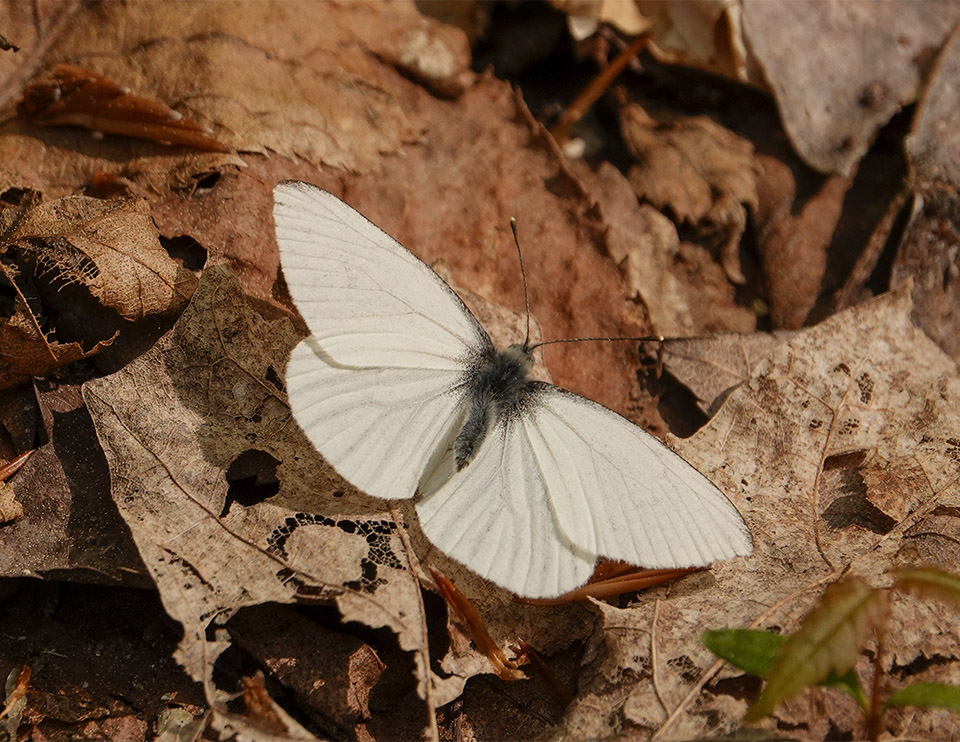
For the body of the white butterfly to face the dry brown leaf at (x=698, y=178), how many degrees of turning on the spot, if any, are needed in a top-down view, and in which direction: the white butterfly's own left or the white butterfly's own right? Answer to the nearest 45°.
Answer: approximately 45° to the white butterfly's own left

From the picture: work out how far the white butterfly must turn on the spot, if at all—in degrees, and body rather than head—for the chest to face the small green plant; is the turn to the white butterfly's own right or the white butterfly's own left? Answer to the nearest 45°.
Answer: approximately 90° to the white butterfly's own right

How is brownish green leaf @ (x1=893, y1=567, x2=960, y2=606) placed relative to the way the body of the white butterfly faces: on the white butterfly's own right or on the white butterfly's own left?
on the white butterfly's own right

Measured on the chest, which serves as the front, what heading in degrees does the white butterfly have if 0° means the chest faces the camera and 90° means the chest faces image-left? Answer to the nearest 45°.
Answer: approximately 225°

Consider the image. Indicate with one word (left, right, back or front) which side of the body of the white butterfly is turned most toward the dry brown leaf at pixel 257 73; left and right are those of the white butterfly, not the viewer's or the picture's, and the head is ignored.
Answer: left

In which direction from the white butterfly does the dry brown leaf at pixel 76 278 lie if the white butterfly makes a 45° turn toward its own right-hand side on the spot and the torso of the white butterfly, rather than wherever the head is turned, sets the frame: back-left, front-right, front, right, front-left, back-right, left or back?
back
